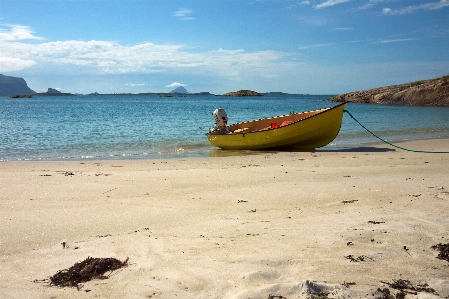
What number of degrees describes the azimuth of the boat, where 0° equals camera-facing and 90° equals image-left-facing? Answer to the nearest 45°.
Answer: approximately 270°

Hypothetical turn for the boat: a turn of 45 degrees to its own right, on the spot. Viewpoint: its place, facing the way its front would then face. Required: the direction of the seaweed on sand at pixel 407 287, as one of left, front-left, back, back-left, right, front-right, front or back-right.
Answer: front-right

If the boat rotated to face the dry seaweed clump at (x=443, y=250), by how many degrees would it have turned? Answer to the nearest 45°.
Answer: approximately 90° to its right

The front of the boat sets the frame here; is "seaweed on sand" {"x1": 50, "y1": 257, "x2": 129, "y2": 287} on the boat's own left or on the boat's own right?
on the boat's own right
